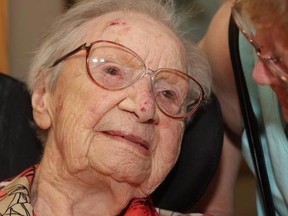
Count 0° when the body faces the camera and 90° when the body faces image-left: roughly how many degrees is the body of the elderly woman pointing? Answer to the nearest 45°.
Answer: approximately 315°

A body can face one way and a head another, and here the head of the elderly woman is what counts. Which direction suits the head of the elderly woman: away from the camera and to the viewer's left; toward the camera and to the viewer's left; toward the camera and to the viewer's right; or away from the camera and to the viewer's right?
toward the camera and to the viewer's right
